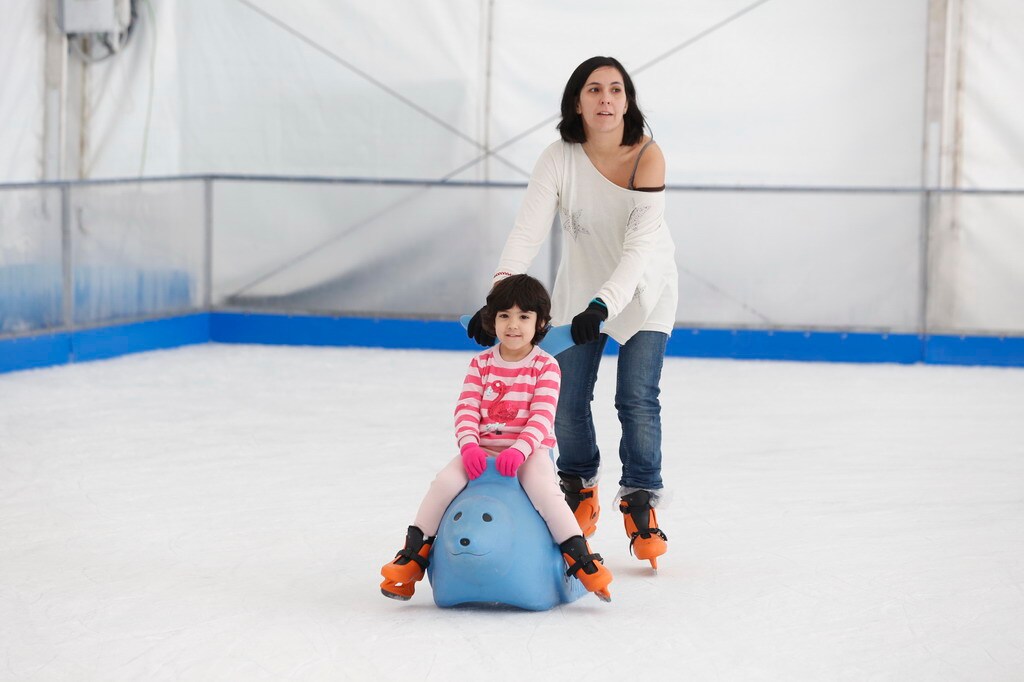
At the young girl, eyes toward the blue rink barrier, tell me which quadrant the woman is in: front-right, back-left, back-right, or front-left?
front-right

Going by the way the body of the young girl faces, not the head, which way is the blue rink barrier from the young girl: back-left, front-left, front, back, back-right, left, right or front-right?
back

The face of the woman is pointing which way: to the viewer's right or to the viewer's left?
to the viewer's left

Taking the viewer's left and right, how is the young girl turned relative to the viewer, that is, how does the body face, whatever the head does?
facing the viewer
